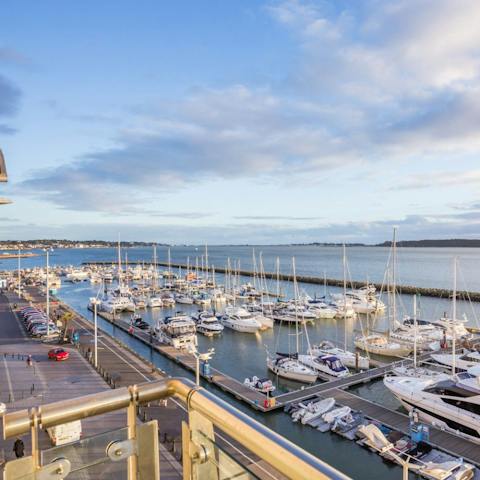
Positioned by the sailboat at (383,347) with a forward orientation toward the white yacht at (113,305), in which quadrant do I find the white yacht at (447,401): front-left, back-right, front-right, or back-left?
back-left

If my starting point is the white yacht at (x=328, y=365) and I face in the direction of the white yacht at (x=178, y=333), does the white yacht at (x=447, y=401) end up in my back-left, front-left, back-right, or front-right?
back-left

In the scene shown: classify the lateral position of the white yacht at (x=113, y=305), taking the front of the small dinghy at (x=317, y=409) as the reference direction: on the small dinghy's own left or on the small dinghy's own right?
on the small dinghy's own left

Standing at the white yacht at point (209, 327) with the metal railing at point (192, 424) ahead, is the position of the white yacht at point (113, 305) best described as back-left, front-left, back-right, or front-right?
back-right

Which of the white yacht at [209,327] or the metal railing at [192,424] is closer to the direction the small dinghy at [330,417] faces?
the white yacht

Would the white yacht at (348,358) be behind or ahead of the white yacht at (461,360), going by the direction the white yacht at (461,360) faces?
ahead

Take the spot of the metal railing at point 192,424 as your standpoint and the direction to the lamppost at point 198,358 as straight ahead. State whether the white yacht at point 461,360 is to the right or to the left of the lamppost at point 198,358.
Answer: right

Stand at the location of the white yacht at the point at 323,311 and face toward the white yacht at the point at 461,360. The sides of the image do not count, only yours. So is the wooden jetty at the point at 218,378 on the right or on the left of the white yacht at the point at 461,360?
right

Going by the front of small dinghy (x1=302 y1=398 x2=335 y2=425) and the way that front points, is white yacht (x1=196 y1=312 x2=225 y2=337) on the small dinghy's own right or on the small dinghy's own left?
on the small dinghy's own left

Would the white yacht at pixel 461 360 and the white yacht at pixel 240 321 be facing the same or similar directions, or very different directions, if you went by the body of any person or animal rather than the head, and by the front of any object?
very different directions

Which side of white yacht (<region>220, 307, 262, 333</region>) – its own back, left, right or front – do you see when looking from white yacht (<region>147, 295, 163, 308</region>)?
back

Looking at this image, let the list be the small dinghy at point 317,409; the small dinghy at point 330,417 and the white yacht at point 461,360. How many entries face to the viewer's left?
1

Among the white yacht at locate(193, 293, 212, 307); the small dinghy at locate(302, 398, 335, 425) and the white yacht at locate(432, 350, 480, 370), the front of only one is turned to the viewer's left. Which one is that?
the white yacht at locate(432, 350, 480, 370)

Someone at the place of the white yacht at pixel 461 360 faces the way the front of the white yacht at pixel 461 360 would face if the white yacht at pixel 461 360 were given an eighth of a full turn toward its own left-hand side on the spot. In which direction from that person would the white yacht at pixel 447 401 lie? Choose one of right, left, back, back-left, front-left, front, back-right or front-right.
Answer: front-left
